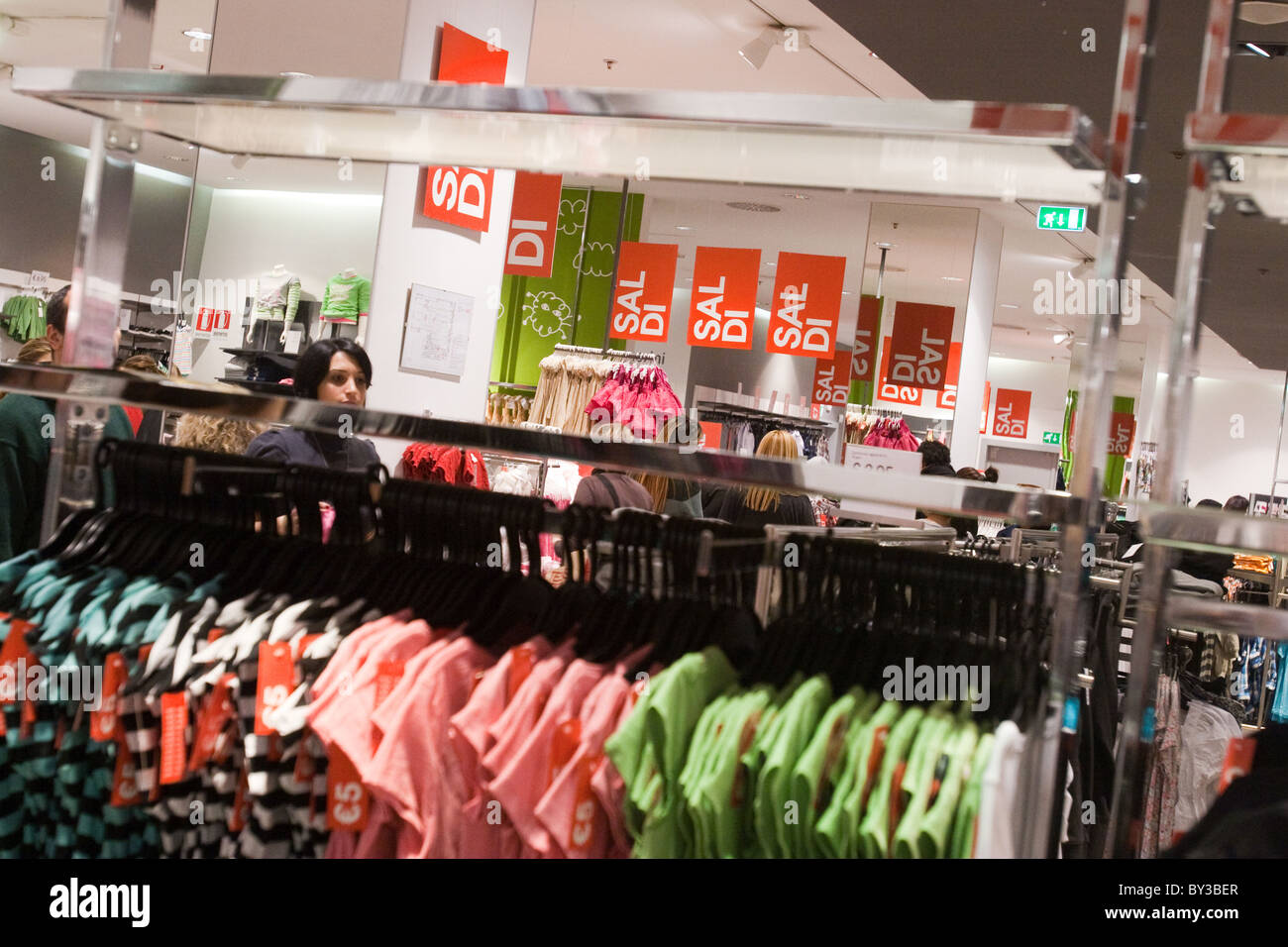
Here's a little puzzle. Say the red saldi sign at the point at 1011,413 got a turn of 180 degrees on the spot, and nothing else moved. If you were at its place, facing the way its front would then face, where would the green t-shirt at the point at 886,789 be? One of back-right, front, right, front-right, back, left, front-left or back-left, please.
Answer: back

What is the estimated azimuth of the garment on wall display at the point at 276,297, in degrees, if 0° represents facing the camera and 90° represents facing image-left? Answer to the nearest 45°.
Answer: approximately 0°

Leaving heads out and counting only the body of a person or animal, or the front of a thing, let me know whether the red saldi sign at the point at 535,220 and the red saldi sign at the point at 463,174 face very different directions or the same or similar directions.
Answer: same or similar directions

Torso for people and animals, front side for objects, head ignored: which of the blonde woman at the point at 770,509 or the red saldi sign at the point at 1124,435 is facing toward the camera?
the red saldi sign

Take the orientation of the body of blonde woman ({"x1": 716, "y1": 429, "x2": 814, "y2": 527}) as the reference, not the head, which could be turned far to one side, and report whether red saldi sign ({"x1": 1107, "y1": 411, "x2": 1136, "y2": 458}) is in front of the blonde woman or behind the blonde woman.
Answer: in front

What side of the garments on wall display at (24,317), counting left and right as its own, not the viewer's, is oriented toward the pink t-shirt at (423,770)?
front

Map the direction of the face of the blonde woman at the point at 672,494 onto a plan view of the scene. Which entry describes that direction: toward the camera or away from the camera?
away from the camera

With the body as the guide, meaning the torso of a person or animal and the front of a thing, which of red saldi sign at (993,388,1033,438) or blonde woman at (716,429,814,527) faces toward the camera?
the red saldi sign

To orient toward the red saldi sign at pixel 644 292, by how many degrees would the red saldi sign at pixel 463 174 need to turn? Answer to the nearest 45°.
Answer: approximately 180°

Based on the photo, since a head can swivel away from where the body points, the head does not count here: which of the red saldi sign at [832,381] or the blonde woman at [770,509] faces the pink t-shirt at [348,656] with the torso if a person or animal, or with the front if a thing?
the red saldi sign

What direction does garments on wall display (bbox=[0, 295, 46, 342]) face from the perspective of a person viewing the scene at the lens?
facing the viewer

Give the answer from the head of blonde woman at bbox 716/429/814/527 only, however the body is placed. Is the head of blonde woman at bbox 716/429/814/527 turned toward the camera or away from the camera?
away from the camera

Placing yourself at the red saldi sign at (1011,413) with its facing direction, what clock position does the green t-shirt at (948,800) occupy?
The green t-shirt is roughly at 12 o'clock from the red saldi sign.

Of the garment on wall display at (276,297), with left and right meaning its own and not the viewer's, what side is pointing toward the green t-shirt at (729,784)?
front

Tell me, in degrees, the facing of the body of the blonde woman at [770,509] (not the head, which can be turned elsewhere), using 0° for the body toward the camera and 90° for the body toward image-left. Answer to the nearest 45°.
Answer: approximately 180°

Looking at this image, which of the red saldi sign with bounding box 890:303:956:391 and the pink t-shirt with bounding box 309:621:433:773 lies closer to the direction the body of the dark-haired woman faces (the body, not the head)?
the pink t-shirt

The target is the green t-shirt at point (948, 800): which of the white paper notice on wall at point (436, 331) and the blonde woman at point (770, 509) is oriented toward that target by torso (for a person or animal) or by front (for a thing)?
the white paper notice on wall

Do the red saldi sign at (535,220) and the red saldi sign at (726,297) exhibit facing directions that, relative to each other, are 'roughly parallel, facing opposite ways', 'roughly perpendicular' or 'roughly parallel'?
roughly parallel
